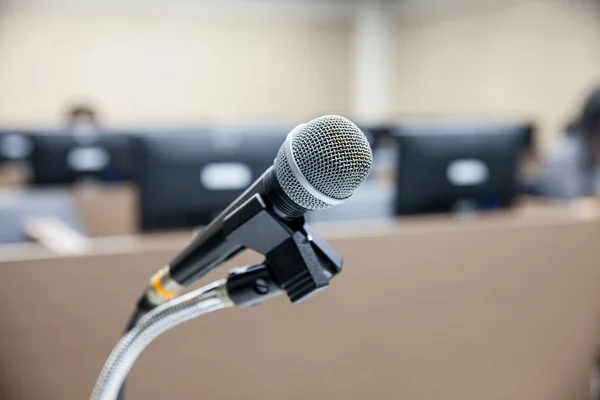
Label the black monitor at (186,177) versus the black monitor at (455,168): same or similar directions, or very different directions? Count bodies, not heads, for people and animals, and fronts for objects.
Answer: same or similar directions

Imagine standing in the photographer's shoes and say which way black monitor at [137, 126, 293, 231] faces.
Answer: facing away from the viewer

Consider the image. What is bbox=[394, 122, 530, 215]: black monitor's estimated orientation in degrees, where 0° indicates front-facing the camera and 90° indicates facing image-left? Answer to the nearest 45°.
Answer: approximately 180°

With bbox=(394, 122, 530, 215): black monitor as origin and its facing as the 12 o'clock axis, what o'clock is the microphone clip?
The microphone clip is roughly at 6 o'clock from the black monitor.

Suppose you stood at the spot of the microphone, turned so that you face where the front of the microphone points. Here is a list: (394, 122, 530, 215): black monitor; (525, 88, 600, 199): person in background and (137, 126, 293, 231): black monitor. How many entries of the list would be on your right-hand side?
0

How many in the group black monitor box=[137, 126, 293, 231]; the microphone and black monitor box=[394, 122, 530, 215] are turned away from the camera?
2

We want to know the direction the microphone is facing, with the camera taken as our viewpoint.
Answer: facing the viewer and to the right of the viewer

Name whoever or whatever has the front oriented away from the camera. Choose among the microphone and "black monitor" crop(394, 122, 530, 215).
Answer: the black monitor

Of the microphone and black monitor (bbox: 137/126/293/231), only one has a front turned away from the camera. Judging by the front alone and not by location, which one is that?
the black monitor

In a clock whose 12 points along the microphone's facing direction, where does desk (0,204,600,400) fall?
The desk is roughly at 8 o'clock from the microphone.

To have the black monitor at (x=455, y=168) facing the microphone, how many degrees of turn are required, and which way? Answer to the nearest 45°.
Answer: approximately 180°

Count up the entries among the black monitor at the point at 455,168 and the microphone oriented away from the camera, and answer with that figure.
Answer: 1
